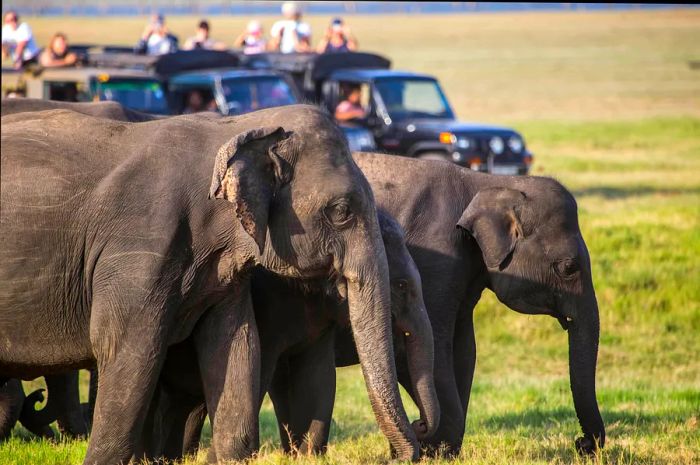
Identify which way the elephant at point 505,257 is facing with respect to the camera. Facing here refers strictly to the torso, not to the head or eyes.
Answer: to the viewer's right

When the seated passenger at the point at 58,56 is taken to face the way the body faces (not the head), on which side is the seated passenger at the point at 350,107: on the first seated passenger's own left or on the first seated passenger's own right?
on the first seated passenger's own left

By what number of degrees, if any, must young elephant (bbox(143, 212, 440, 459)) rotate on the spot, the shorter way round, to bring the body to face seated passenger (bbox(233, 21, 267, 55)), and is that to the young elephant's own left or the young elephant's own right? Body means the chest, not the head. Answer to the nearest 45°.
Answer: approximately 90° to the young elephant's own left

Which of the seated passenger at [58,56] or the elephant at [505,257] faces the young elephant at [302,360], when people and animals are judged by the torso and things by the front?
the seated passenger

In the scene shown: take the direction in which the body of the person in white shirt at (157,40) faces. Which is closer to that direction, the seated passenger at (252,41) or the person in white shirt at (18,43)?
the person in white shirt

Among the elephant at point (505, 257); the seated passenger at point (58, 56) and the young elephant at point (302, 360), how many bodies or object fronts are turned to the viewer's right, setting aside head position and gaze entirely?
2

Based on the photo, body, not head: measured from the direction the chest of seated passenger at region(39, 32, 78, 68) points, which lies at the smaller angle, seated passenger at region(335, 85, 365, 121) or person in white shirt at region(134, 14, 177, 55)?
the seated passenger

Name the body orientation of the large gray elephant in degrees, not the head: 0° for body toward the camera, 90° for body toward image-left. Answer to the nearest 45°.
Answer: approximately 270°

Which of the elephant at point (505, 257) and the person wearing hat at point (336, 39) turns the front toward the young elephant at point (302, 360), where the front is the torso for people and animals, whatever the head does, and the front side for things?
the person wearing hat

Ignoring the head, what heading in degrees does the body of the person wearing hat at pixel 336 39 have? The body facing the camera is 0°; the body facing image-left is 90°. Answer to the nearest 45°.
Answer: approximately 0°

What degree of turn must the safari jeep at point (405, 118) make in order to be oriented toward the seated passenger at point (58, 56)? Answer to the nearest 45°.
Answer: approximately 135° to its right

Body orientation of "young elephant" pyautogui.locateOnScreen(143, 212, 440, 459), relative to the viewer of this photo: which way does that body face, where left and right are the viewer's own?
facing to the right of the viewer

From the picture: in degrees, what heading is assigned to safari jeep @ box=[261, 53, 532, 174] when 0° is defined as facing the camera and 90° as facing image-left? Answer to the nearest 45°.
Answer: approximately 315°

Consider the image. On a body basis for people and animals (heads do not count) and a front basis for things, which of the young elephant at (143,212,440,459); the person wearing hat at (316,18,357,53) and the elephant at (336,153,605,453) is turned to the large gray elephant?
the person wearing hat

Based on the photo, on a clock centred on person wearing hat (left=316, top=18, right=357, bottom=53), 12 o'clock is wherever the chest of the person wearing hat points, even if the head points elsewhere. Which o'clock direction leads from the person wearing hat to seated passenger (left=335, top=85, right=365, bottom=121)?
The seated passenger is roughly at 12 o'clock from the person wearing hat.
